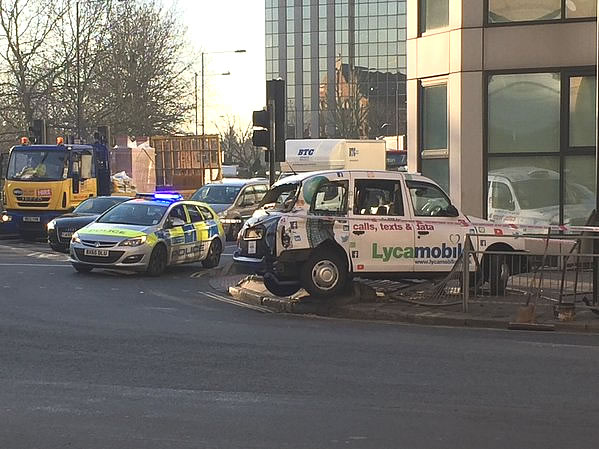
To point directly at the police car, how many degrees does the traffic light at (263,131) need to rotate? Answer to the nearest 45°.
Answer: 0° — it already faces it

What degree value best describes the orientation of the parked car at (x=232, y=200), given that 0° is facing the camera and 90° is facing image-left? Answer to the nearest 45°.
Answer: approximately 45°

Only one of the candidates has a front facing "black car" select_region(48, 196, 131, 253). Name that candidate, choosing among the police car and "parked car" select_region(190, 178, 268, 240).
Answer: "parked car" select_region(190, 178, 268, 240)

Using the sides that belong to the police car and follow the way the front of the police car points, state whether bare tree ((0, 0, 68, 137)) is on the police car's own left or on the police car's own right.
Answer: on the police car's own right

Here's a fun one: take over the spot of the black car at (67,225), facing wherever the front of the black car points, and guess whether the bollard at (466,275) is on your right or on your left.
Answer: on your left

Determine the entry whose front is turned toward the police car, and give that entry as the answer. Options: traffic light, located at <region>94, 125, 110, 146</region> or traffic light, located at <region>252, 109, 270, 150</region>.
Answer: traffic light, located at <region>252, 109, 270, 150</region>

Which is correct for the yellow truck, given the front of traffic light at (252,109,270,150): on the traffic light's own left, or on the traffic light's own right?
on the traffic light's own right
